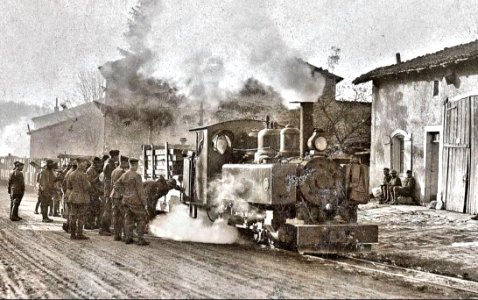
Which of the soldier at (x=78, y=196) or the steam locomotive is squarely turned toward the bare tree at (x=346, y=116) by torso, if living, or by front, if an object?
the soldier

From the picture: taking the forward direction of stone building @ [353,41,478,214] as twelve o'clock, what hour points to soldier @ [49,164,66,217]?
The soldier is roughly at 1 o'clock from the stone building.

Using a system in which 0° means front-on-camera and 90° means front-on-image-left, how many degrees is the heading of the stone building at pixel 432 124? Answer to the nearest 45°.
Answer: approximately 45°

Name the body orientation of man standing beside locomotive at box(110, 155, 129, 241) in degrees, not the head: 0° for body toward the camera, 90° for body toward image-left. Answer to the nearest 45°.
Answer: approximately 270°

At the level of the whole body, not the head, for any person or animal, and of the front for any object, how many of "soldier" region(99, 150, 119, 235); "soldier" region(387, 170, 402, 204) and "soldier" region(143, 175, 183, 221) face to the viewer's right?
2

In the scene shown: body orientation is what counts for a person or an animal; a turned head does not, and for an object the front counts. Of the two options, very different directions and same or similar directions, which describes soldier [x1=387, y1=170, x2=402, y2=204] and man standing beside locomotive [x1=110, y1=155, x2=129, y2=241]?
very different directions
